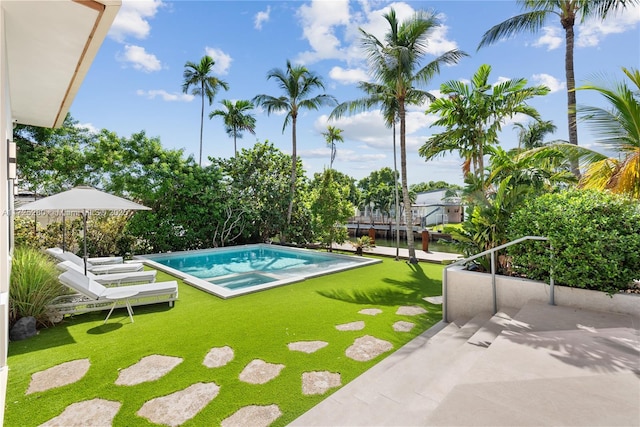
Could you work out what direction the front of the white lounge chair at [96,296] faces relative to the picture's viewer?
facing to the right of the viewer

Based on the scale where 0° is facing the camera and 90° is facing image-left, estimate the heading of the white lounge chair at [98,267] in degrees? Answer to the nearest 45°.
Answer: approximately 270°

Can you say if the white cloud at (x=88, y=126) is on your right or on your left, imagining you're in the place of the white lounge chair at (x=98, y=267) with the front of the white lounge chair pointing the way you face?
on your left

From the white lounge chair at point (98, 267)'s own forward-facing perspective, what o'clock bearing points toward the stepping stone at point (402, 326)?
The stepping stone is roughly at 2 o'clock from the white lounge chair.

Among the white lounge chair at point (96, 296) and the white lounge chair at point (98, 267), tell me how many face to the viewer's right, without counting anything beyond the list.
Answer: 2

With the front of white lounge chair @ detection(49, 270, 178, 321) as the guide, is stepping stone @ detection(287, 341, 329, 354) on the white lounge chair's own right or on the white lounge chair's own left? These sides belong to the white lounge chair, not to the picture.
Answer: on the white lounge chair's own right

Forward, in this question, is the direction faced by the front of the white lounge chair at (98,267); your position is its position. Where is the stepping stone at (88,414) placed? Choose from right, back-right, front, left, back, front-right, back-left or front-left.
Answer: right

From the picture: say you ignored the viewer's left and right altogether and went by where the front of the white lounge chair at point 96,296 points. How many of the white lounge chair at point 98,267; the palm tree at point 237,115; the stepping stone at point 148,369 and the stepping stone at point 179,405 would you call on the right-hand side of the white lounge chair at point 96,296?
2

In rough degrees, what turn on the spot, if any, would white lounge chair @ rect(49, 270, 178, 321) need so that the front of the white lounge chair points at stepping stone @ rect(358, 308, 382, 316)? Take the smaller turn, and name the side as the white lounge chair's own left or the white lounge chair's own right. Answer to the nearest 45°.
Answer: approximately 45° to the white lounge chair's own right

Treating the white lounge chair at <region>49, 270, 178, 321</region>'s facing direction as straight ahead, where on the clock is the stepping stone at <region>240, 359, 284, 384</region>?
The stepping stone is roughly at 2 o'clock from the white lounge chair.

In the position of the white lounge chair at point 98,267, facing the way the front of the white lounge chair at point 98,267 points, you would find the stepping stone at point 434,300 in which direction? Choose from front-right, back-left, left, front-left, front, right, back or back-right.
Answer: front-right

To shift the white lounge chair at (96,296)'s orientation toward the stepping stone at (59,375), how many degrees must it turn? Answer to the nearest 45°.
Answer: approximately 90° to its right

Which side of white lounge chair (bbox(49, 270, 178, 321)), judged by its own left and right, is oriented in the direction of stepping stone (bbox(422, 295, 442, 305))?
front

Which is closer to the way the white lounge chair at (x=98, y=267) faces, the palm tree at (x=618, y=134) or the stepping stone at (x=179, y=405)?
the palm tree
